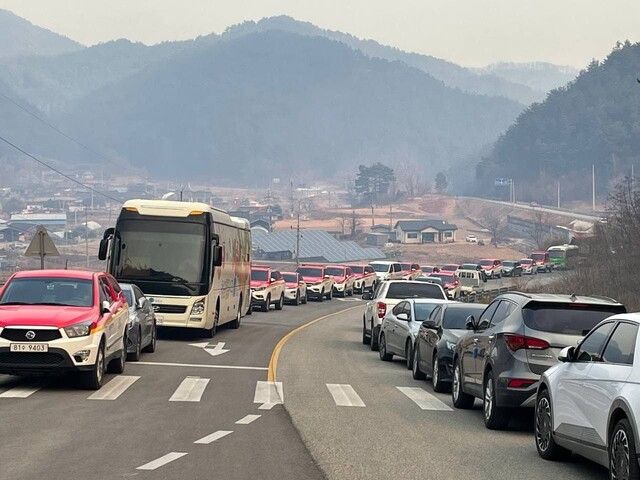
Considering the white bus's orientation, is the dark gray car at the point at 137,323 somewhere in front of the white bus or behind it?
in front

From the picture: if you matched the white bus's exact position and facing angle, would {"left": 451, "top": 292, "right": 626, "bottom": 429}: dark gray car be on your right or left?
on your left

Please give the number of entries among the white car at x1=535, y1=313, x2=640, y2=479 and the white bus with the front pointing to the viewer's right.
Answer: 0

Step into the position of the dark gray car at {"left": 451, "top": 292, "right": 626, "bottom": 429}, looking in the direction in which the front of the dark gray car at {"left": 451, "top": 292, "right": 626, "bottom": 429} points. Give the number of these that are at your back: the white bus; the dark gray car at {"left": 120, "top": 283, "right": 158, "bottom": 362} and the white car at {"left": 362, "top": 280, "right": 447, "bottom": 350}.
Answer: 0

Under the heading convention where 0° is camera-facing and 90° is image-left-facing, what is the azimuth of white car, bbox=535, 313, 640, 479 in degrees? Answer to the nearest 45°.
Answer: approximately 135°

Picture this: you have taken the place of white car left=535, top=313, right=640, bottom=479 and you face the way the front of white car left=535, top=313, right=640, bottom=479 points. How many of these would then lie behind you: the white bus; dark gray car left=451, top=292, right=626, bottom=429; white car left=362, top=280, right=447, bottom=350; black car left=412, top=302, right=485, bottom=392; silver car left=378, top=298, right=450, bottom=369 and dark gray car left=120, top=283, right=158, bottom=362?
0

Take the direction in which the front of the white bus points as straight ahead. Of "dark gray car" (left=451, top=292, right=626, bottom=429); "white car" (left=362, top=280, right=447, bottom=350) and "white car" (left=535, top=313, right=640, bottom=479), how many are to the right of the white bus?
0

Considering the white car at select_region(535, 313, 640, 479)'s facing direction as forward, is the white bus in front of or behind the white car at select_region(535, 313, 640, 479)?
in front

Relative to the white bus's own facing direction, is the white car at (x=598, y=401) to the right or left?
on its left

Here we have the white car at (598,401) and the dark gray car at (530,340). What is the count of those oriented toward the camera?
0

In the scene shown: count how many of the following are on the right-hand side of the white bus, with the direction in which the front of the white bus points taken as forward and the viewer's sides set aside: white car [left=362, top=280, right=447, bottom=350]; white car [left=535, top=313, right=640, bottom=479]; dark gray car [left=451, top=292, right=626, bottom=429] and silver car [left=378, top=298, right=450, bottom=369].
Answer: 0

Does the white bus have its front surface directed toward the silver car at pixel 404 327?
no

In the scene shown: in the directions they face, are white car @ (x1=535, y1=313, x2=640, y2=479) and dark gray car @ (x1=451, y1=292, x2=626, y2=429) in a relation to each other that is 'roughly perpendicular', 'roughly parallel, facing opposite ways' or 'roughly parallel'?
roughly parallel

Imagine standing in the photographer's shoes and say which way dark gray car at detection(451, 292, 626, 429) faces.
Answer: facing away from the viewer and to the left of the viewer

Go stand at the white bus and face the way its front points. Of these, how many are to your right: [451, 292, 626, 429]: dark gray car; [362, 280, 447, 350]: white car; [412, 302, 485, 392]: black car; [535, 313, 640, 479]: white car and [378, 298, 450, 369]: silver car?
0
